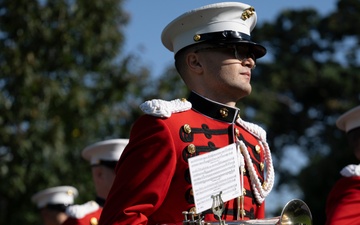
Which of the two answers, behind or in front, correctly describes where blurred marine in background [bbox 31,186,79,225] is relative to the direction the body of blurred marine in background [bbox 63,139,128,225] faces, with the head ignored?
behind

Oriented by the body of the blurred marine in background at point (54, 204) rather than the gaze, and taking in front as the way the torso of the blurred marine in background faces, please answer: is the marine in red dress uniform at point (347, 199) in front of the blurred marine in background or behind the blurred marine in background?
in front

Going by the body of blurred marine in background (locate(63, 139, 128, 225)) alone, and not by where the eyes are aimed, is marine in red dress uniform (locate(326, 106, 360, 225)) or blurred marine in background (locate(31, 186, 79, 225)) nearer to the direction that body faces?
the marine in red dress uniform

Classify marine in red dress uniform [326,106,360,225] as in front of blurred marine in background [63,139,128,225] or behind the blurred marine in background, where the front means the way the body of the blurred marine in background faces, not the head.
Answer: in front

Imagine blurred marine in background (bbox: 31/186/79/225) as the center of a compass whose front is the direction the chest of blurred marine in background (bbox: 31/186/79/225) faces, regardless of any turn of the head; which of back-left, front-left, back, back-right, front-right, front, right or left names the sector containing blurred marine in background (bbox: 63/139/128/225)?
front-right

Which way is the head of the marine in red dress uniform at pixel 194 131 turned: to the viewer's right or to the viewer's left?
to the viewer's right

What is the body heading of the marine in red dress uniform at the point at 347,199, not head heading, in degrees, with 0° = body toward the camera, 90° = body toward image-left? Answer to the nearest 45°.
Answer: approximately 315°
